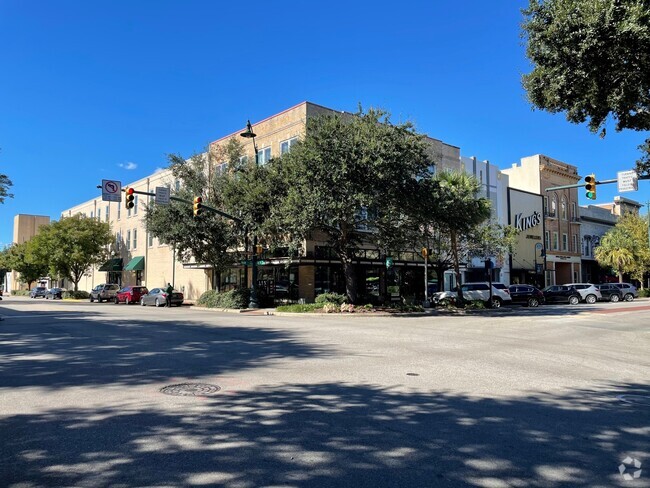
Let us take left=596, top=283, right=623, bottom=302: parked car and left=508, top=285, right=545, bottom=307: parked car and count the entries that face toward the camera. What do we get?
0

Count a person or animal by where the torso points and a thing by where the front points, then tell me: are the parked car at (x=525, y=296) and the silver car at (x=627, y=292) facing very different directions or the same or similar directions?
same or similar directions

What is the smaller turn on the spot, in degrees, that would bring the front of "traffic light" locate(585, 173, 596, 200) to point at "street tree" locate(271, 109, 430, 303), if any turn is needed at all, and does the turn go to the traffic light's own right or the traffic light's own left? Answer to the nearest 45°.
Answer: approximately 45° to the traffic light's own right

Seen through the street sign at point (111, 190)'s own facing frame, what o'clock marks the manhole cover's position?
The manhole cover is roughly at 12 o'clock from the street sign.

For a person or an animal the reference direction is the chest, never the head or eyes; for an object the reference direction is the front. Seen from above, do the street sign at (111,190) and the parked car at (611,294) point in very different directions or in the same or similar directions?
very different directions

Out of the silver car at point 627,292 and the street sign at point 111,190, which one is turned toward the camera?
the street sign

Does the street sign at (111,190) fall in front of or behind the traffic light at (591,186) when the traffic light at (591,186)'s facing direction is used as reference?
in front

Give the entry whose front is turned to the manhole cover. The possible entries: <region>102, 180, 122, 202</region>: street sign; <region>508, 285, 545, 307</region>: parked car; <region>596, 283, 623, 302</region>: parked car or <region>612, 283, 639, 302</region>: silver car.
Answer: the street sign

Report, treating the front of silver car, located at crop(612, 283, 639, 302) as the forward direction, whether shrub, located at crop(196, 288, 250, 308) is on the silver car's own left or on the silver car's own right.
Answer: on the silver car's own left

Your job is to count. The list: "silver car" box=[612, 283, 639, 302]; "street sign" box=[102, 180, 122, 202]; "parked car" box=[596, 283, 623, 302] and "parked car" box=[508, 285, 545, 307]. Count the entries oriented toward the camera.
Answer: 1

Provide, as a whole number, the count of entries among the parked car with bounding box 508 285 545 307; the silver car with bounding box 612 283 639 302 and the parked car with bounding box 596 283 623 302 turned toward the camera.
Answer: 0

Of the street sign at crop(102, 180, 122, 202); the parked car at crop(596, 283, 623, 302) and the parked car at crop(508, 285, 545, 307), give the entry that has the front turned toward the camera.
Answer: the street sign

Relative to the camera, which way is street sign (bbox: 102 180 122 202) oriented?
toward the camera

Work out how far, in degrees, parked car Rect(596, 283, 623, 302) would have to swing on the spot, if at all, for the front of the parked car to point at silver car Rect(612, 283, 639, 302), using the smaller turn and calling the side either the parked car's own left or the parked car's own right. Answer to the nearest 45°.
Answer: approximately 90° to the parked car's own right

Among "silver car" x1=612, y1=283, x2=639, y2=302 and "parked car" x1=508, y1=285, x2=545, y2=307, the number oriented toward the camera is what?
0

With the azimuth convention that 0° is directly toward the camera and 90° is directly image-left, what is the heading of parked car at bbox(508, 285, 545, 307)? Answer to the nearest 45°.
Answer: approximately 135°

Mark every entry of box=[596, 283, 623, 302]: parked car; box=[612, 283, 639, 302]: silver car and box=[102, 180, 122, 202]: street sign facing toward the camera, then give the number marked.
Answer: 1

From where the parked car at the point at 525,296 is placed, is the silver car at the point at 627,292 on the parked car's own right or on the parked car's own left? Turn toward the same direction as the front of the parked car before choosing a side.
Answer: on the parked car's own right

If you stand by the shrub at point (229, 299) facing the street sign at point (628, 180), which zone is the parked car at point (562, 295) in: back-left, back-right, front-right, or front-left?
front-left
